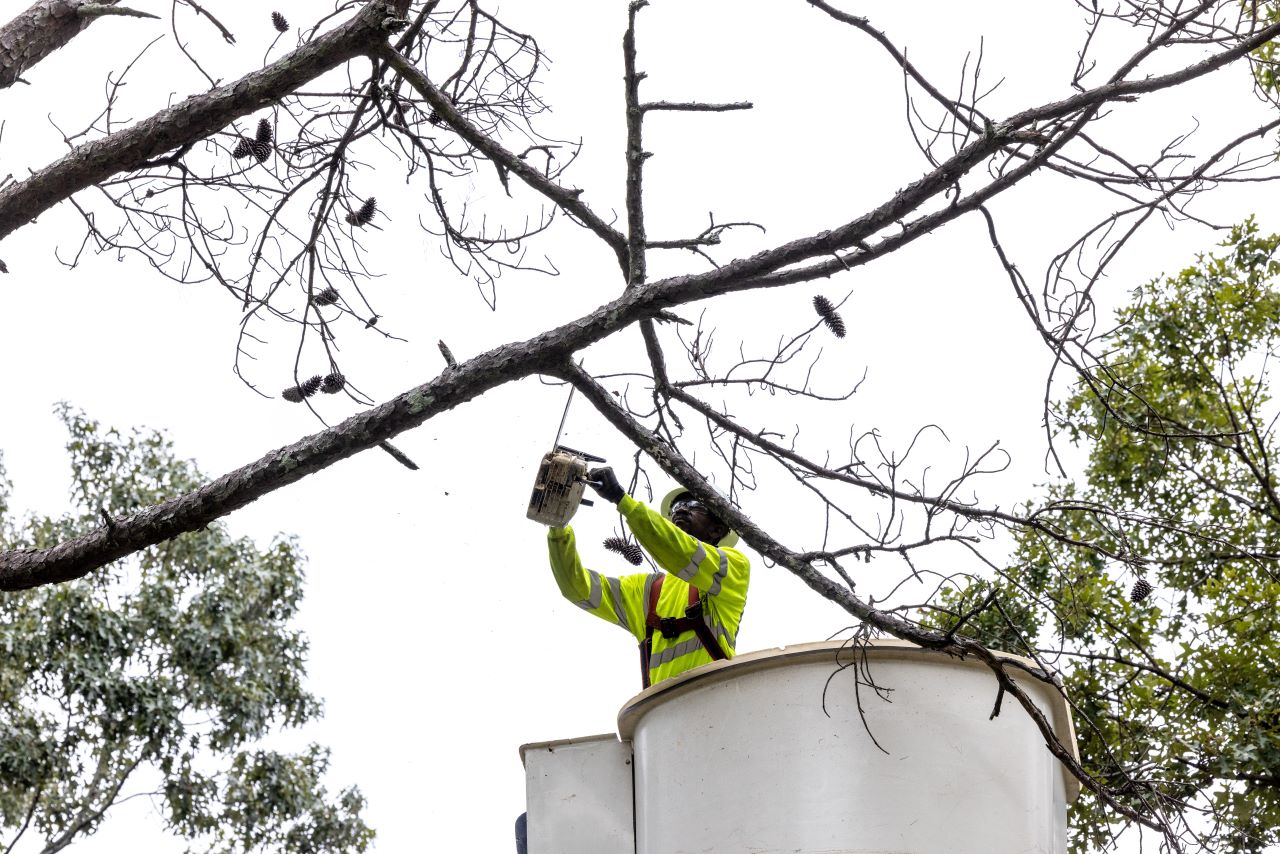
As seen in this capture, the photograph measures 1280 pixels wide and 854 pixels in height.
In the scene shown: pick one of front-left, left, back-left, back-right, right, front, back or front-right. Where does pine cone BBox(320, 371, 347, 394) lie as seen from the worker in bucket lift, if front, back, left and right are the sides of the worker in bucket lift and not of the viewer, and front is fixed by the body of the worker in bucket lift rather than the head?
front

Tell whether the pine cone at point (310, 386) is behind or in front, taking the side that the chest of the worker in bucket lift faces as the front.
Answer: in front

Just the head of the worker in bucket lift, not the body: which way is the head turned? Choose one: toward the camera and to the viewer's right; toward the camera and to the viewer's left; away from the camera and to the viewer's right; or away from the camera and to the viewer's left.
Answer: toward the camera and to the viewer's left

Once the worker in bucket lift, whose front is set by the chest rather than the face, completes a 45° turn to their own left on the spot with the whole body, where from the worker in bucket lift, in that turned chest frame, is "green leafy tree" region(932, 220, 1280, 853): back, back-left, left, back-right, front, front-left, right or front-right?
back-left

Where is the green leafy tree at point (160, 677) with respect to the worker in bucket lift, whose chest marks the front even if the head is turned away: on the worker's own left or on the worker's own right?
on the worker's own right
